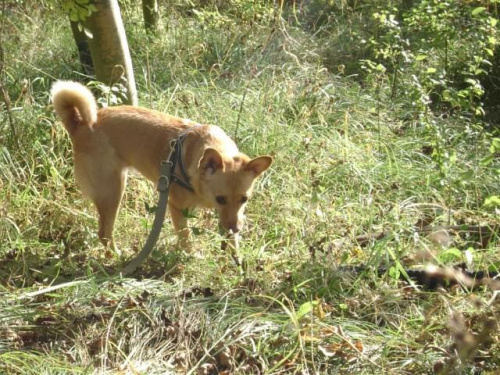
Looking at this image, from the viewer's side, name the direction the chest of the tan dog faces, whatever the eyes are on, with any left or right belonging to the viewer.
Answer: facing to the right of the viewer

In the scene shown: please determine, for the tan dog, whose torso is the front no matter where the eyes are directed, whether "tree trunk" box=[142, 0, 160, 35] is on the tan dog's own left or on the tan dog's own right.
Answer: on the tan dog's own left

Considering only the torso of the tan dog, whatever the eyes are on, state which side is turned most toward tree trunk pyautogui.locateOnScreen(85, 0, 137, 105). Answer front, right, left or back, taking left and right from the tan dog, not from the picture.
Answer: left
